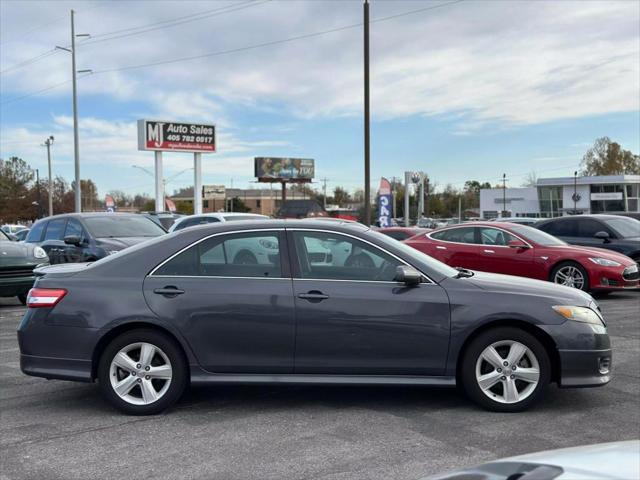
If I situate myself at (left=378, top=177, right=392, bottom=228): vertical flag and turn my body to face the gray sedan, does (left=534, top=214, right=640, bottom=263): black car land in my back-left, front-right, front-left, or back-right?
front-left

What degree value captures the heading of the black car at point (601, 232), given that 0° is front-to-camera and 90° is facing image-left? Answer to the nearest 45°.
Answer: approximately 315°

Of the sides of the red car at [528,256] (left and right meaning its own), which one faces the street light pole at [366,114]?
back

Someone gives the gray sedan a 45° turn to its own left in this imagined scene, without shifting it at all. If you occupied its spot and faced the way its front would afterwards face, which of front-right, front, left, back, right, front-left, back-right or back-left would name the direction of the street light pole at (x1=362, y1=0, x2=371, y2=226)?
front-left

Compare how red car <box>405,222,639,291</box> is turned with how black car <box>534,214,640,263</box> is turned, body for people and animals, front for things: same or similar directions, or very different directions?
same or similar directions

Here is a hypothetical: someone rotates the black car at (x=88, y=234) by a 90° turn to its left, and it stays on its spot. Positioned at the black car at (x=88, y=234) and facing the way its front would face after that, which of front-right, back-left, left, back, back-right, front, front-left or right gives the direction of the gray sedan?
back-right

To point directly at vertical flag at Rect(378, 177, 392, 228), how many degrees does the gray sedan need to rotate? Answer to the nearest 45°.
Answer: approximately 90° to its left

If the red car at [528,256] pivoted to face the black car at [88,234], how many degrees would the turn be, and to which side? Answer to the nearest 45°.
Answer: approximately 135° to its right

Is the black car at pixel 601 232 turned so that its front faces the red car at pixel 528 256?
no

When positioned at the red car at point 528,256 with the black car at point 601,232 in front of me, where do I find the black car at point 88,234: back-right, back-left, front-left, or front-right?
back-left

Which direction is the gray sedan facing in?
to the viewer's right
